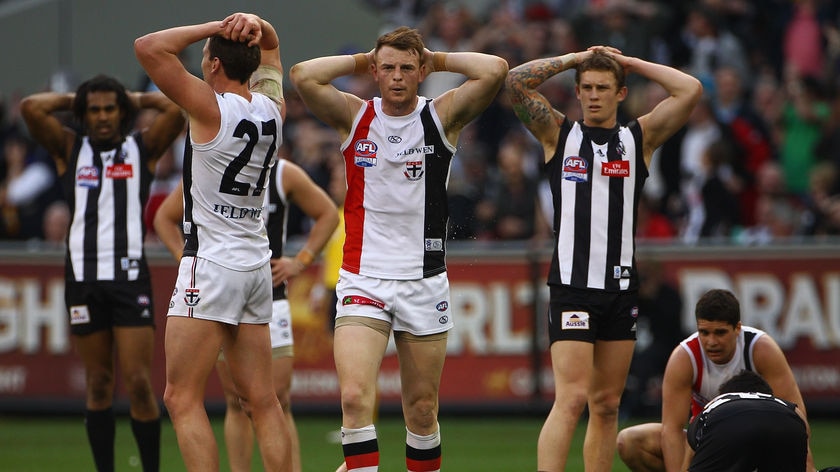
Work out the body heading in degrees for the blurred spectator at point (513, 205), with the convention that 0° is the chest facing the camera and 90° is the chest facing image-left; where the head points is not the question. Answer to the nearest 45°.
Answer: approximately 0°

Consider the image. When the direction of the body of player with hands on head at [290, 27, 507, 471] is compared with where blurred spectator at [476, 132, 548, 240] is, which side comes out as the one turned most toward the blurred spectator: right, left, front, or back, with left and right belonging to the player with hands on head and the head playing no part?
back

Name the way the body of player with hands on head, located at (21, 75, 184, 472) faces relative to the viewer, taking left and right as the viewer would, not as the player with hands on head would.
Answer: facing the viewer

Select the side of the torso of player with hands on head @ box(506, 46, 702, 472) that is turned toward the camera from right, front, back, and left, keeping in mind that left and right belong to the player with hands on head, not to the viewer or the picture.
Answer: front

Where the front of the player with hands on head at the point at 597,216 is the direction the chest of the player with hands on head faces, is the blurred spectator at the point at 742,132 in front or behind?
behind
